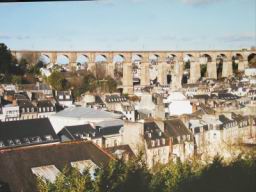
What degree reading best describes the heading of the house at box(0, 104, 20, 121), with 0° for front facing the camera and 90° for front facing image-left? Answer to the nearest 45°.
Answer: approximately 0°

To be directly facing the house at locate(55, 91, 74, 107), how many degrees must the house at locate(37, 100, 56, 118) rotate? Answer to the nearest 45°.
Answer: approximately 180°

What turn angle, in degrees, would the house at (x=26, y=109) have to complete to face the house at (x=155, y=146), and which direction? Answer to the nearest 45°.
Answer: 0° — it already faces it

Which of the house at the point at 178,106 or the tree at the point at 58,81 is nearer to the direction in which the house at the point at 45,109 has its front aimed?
the house

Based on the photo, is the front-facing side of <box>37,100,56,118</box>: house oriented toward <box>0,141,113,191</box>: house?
yes

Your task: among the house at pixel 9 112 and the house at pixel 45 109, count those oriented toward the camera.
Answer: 2

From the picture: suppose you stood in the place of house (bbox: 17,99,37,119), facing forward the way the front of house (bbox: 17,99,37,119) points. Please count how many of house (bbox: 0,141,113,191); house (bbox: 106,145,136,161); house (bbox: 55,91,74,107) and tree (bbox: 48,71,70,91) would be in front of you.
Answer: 2

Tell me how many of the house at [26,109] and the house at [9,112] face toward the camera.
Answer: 2

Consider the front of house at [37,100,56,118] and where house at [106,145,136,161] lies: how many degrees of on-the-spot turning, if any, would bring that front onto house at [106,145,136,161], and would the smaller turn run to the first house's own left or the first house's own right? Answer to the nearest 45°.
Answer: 0° — it already faces it
